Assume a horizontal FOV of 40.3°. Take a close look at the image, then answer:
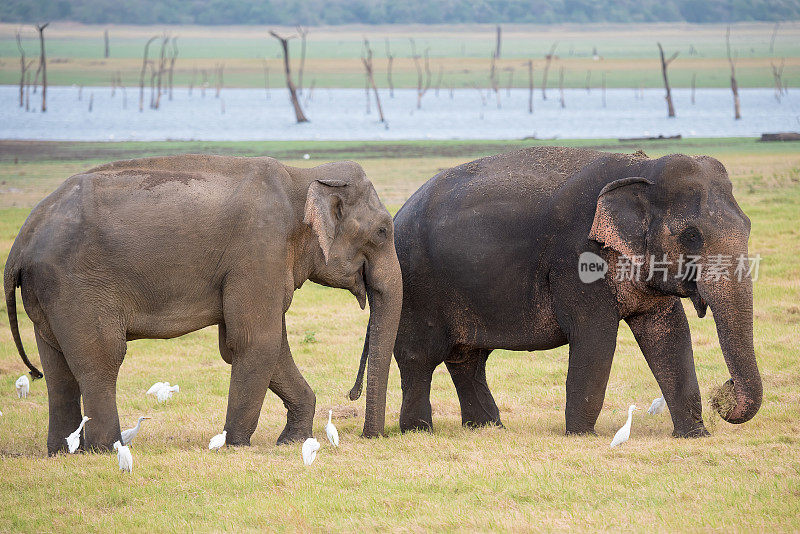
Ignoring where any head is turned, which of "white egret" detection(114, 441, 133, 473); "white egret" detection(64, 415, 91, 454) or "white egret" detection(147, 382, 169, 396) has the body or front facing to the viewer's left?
"white egret" detection(114, 441, 133, 473)

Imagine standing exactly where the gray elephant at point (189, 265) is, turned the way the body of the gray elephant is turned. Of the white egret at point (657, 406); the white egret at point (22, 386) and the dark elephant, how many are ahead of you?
2

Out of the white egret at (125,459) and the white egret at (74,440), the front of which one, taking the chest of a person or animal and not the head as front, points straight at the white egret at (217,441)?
the white egret at (74,440)

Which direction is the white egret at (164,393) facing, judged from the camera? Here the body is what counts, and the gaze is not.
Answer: to the viewer's right

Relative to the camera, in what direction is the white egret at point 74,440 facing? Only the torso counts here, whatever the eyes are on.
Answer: to the viewer's right

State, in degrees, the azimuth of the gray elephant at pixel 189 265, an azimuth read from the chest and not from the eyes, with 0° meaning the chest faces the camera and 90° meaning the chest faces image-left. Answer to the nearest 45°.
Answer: approximately 270°
